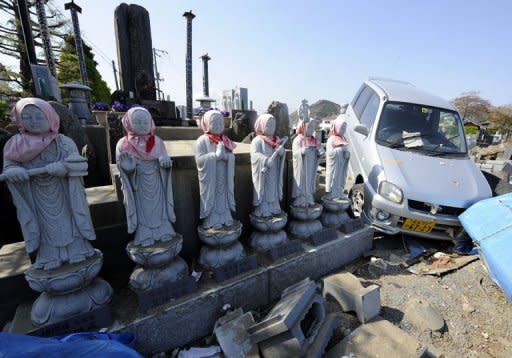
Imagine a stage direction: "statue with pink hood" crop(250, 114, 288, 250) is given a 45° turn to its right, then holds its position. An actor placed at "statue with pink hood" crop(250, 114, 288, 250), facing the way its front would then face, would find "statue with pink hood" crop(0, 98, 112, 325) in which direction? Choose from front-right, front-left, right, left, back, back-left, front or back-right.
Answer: front-right

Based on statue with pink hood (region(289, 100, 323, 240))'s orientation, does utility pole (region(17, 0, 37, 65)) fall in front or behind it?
behind

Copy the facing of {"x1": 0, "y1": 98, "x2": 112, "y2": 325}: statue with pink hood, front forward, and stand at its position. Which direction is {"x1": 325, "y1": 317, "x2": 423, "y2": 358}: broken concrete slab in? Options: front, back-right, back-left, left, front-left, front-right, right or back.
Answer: front-left

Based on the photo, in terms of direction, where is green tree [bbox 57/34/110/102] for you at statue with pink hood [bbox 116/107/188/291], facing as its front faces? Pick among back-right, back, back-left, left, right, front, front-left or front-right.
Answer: back

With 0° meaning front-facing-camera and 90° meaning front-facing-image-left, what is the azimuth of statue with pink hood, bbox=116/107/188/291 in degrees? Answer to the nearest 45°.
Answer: approximately 0°

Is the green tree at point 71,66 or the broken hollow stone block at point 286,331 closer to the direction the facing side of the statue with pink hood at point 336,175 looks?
the broken hollow stone block

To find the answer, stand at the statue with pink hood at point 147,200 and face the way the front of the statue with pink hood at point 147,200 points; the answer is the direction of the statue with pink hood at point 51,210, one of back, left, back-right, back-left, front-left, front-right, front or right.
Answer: right

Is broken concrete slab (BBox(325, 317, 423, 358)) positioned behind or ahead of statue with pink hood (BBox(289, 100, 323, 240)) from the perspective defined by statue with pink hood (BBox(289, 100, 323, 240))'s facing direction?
ahead

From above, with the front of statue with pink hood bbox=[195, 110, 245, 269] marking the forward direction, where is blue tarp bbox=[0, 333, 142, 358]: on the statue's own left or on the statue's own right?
on the statue's own right

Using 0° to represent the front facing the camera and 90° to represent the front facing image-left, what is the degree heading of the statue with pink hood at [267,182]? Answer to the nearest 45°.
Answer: approximately 315°

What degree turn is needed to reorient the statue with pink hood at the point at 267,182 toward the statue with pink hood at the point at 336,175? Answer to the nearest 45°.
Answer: approximately 90° to its left

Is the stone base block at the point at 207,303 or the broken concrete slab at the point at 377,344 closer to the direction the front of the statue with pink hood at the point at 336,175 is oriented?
the broken concrete slab

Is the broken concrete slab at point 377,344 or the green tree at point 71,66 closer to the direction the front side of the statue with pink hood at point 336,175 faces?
the broken concrete slab

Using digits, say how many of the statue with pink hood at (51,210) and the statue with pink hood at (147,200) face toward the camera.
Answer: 2

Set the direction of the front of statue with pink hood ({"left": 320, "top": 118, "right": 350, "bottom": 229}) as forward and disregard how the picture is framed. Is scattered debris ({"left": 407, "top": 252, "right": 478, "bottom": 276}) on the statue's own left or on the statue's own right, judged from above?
on the statue's own left

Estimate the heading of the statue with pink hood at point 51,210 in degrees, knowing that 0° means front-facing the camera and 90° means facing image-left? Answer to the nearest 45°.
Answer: approximately 0°

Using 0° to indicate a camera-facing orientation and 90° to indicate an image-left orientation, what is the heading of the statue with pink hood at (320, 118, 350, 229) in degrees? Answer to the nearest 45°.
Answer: approximately 315°
